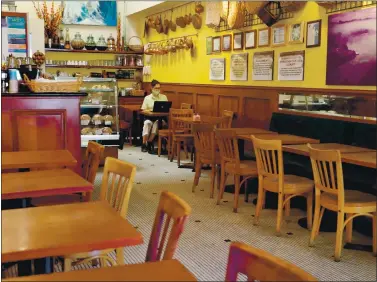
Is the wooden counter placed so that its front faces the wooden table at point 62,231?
yes

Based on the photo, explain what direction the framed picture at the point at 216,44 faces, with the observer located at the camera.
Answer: facing the viewer and to the left of the viewer

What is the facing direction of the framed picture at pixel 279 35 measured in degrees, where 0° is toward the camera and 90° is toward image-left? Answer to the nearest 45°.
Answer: approximately 45°

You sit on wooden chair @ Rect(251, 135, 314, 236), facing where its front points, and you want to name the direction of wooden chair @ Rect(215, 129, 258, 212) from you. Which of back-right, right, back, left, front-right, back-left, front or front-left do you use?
left

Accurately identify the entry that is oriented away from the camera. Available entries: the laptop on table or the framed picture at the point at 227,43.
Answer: the laptop on table

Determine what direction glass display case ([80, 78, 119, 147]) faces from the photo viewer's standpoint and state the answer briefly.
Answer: facing the viewer

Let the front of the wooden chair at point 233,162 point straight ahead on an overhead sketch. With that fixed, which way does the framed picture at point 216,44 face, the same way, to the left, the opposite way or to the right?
the opposite way

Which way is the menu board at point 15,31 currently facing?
toward the camera

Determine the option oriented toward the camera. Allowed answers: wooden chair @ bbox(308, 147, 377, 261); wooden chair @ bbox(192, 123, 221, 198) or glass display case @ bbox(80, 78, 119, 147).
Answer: the glass display case

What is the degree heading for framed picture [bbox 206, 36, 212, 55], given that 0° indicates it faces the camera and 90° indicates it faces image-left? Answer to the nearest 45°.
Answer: approximately 45°

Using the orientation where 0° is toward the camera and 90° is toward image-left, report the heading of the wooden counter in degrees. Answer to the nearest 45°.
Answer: approximately 0°

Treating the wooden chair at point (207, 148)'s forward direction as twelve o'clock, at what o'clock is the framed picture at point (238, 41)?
The framed picture is roughly at 11 o'clock from the wooden chair.

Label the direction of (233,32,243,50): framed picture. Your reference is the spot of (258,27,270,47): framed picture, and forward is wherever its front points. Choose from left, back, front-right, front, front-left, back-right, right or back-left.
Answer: right

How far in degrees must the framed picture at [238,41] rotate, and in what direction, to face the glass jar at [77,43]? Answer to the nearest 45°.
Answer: approximately 90° to its right

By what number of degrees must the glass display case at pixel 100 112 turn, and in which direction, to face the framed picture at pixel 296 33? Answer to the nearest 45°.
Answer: approximately 90° to its left

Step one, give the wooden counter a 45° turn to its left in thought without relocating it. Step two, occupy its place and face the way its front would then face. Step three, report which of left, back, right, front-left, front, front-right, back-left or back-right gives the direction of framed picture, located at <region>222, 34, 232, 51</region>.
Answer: left
